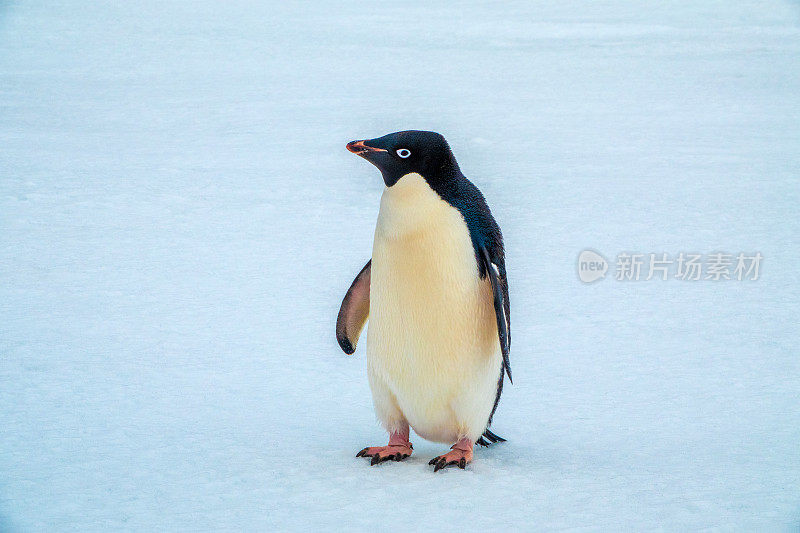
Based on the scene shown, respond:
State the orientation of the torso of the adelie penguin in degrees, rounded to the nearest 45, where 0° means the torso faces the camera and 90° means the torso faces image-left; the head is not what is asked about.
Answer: approximately 45°
